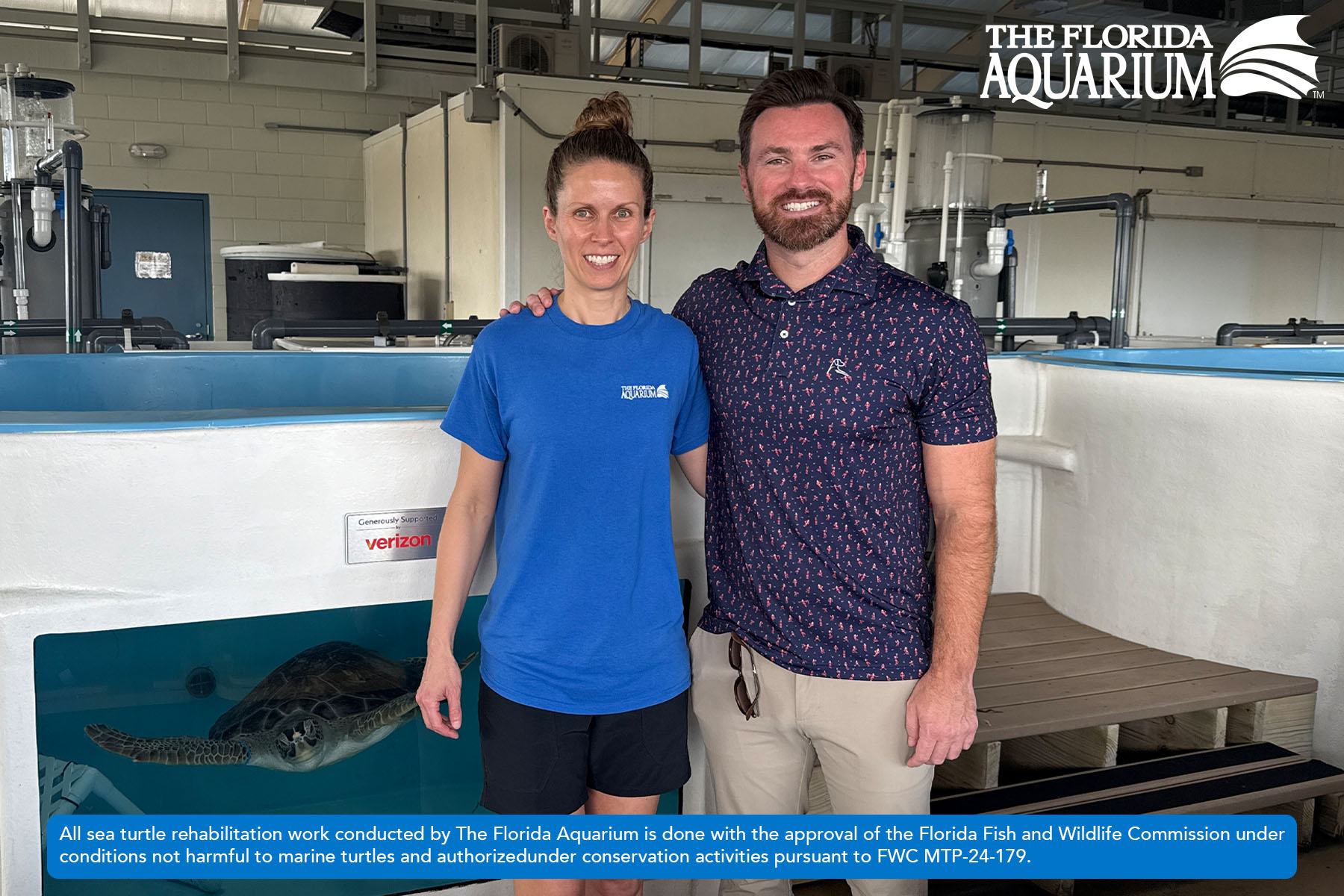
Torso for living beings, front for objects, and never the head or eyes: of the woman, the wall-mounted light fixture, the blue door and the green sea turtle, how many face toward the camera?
4

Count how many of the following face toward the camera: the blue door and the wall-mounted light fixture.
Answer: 2

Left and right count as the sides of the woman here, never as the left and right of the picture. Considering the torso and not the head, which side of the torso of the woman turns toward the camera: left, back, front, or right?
front

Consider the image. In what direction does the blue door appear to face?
toward the camera

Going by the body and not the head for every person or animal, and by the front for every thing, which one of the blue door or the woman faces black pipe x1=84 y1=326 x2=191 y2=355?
the blue door

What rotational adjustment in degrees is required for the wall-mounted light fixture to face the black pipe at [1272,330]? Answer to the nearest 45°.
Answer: approximately 45° to its left

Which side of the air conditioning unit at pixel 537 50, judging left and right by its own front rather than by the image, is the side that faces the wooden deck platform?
front

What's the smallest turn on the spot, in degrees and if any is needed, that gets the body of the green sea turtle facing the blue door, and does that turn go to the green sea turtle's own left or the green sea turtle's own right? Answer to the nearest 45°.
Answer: approximately 180°

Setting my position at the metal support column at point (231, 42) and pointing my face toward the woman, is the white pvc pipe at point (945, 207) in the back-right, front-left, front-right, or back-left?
front-left

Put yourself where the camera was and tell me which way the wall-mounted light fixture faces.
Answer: facing the viewer

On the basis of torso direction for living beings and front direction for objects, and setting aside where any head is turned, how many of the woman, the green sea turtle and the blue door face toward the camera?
3
